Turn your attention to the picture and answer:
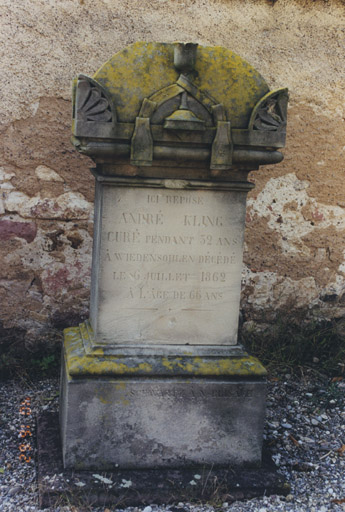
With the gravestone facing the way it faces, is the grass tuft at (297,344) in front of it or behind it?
behind

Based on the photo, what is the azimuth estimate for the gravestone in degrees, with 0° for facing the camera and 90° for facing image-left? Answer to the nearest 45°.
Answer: approximately 0°
